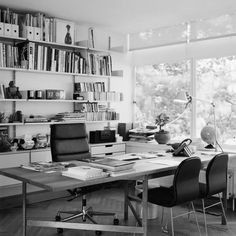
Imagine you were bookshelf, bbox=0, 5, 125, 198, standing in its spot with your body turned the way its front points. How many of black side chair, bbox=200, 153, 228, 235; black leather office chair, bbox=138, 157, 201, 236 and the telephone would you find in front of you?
3

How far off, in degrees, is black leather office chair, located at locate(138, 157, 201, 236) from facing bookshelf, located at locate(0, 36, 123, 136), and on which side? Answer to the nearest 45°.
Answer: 0° — it already faces it

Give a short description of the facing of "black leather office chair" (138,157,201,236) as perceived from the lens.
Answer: facing away from the viewer and to the left of the viewer

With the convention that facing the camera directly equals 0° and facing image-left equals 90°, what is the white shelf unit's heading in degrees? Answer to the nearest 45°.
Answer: approximately 315°

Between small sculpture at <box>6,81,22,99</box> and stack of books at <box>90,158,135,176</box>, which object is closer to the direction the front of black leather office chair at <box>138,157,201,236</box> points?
the small sculpture
